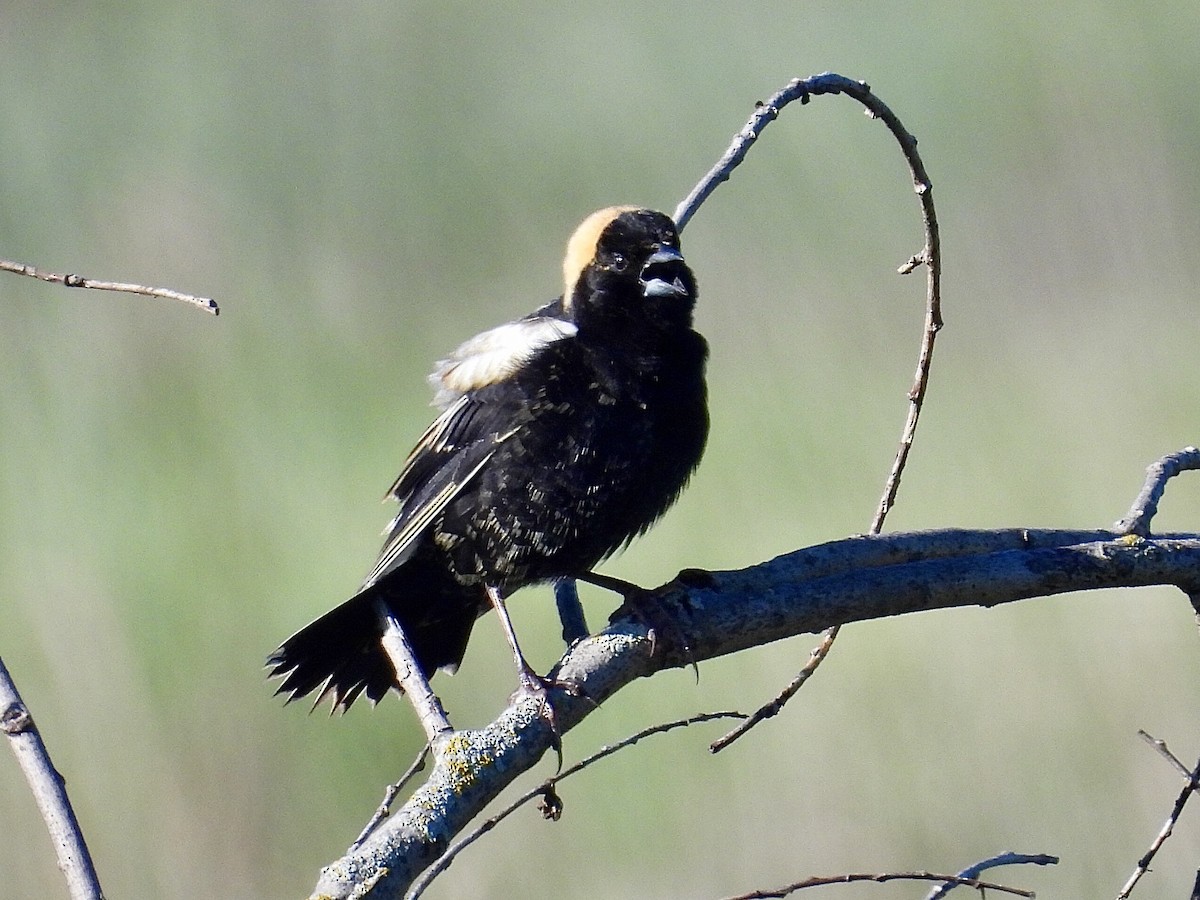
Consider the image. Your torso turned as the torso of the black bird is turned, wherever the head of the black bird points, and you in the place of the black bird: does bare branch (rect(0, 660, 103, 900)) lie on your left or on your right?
on your right

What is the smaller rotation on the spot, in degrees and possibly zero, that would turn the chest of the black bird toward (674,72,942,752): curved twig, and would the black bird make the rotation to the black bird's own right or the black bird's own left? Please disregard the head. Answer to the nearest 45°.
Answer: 0° — it already faces it

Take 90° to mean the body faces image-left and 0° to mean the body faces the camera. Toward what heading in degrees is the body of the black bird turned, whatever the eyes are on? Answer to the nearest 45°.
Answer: approximately 315°

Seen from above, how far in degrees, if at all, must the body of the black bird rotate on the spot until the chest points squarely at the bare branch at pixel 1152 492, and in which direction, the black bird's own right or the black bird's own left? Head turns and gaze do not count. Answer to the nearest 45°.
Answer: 0° — it already faces it
